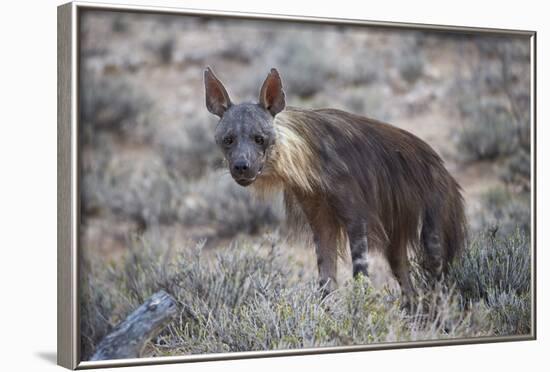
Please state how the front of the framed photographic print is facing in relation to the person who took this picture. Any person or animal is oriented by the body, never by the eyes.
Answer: facing the viewer and to the right of the viewer
